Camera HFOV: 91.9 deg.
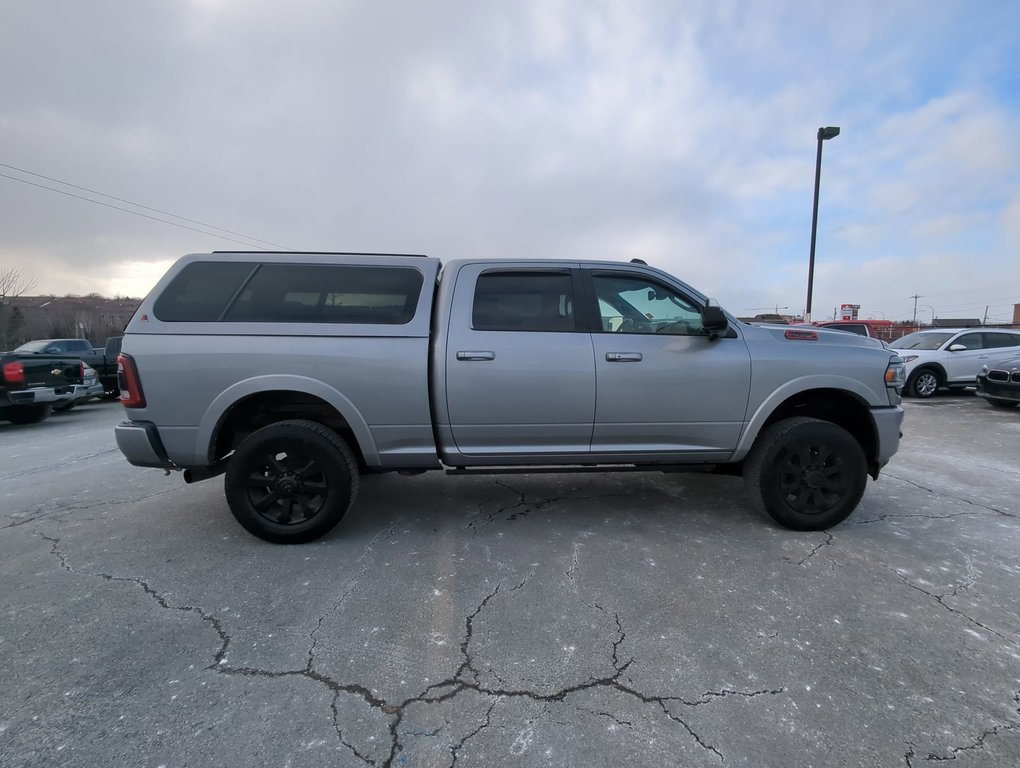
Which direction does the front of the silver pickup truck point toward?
to the viewer's right

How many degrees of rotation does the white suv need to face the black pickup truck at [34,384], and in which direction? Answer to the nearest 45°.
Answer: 0° — it already faces it

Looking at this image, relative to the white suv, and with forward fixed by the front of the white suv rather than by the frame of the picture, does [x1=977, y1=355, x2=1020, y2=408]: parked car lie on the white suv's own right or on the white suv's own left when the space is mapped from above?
on the white suv's own left

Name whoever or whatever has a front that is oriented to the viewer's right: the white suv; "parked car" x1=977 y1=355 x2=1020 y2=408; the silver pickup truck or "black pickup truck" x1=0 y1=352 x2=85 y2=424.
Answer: the silver pickup truck

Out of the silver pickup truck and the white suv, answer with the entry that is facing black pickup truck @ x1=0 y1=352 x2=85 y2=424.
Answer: the white suv

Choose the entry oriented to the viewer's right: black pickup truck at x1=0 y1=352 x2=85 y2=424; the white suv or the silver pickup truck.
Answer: the silver pickup truck

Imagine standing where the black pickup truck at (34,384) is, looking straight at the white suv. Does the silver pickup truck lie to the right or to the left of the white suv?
right

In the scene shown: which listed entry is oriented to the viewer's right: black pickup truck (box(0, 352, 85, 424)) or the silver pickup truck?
the silver pickup truck
